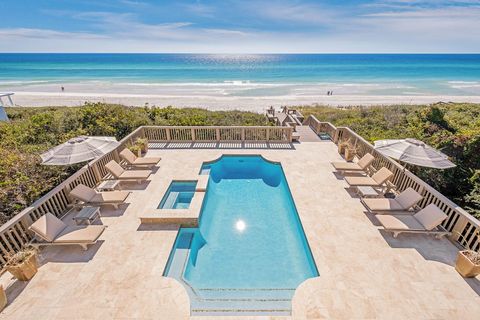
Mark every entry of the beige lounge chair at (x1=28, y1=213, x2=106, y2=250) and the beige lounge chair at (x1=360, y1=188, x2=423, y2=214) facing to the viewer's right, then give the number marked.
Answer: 1

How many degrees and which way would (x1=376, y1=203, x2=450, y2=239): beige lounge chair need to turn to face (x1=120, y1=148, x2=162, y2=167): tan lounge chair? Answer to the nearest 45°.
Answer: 0° — it already faces it

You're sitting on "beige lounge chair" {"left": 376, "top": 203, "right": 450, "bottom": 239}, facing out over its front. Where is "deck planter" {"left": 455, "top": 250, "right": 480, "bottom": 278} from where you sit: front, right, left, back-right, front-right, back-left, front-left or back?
back-left

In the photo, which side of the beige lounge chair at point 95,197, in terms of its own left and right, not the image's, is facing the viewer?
right

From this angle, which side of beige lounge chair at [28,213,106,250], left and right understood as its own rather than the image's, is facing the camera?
right

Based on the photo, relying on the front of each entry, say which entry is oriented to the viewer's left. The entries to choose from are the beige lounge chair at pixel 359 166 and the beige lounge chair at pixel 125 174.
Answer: the beige lounge chair at pixel 359 166

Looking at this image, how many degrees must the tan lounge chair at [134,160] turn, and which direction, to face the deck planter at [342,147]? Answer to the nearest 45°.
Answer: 0° — it already faces it

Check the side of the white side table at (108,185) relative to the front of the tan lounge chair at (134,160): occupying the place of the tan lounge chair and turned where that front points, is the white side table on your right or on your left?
on your right

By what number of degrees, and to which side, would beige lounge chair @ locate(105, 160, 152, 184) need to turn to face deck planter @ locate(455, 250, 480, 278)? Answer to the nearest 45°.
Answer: approximately 45° to its right

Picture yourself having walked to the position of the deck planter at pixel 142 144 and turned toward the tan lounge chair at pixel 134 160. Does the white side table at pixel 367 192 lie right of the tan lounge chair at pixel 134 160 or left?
left

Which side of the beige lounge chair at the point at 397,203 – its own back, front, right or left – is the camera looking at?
left

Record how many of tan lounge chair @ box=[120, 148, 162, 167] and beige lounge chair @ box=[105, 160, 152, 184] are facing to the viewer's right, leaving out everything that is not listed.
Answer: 2

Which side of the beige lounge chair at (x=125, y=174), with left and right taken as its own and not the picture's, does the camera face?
right
